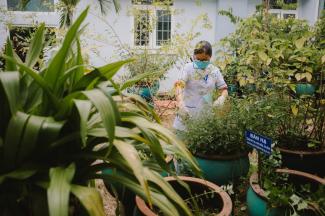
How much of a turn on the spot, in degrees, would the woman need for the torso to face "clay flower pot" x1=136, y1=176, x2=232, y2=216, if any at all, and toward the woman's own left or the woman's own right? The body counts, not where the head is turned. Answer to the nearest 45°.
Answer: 0° — they already face it

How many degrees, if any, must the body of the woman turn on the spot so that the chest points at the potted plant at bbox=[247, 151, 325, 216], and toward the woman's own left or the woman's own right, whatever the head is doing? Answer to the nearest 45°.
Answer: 0° — they already face it

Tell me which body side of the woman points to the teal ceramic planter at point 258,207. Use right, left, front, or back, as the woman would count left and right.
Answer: front

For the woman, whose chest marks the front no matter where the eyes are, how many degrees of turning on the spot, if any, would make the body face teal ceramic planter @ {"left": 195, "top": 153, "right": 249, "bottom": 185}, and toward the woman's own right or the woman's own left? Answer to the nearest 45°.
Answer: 0° — they already face it

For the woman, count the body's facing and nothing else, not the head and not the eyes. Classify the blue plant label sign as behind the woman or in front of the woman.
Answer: in front

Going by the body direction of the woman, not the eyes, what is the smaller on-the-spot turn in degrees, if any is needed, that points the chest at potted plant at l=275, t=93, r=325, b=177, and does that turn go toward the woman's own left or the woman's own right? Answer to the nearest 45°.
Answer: approximately 45° to the woman's own left

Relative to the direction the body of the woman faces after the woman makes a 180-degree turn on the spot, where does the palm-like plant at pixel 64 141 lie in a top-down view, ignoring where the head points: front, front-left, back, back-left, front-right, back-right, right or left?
back

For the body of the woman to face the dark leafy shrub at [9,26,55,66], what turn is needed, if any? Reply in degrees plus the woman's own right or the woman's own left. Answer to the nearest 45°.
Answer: approximately 135° to the woman's own right

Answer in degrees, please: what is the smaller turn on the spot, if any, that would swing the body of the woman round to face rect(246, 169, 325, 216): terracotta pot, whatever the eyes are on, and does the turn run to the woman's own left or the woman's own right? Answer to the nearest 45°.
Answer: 0° — they already face it

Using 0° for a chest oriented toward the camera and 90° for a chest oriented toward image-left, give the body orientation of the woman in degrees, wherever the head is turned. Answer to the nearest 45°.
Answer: approximately 0°
